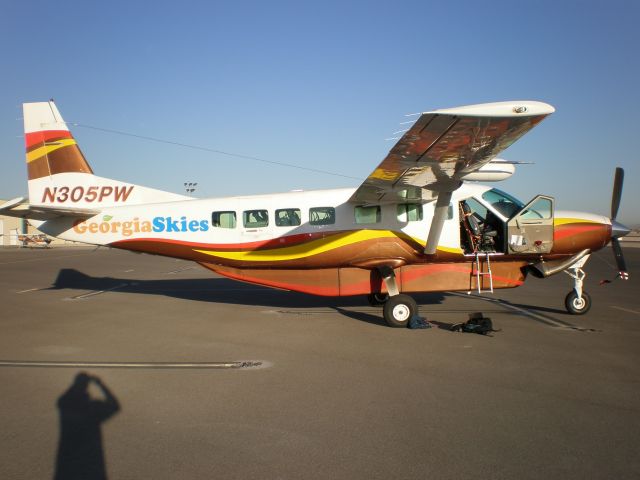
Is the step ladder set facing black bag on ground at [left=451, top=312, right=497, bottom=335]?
yes

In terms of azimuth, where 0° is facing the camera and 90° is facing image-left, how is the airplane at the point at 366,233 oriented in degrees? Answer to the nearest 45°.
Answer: approximately 270°

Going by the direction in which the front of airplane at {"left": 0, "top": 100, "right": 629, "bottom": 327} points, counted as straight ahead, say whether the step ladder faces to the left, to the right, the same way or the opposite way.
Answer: to the right

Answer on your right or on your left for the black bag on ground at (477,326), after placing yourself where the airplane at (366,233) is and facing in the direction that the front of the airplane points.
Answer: on your right

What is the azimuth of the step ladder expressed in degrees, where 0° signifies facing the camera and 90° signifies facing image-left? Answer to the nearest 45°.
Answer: approximately 0°
